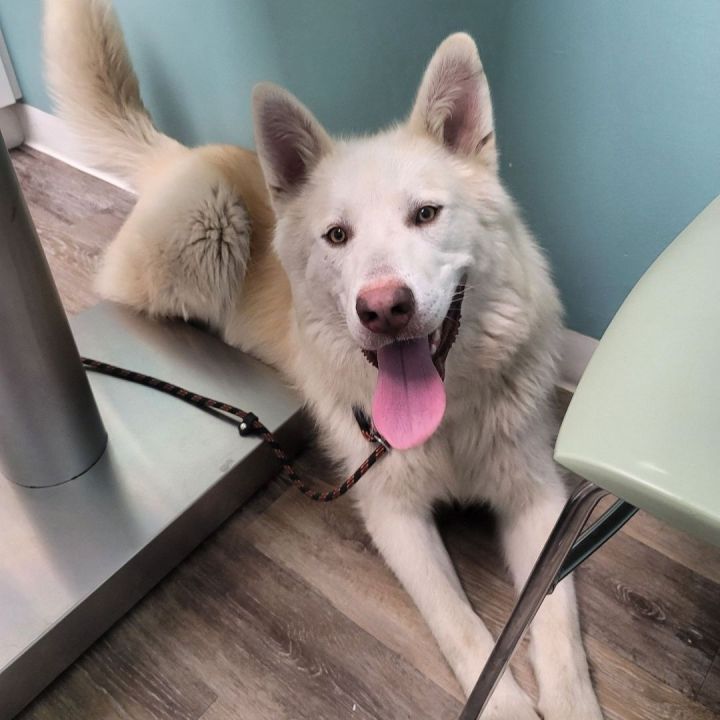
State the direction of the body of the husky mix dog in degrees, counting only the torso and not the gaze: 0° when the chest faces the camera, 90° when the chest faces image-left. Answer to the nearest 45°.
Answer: approximately 315°

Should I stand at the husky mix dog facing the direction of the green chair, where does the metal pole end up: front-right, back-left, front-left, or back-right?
back-right

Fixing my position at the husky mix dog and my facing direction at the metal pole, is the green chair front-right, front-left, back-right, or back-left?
back-left

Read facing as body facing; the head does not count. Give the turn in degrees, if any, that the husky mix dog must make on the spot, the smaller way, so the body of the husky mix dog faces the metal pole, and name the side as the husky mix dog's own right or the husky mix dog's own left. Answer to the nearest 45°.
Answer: approximately 135° to the husky mix dog's own right
